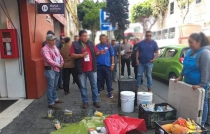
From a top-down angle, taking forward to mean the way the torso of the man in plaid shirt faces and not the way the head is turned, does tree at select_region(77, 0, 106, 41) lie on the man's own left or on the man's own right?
on the man's own left

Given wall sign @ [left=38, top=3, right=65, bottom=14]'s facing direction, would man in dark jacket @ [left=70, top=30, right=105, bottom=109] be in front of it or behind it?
in front

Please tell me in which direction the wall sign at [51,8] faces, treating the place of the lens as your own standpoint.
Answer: facing the viewer

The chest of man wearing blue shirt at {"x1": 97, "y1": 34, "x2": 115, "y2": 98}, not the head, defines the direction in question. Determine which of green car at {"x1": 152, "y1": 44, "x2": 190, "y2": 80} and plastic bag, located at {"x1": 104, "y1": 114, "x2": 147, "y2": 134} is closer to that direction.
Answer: the plastic bag

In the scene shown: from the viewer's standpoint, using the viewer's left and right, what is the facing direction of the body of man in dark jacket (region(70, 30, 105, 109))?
facing the viewer and to the right of the viewer

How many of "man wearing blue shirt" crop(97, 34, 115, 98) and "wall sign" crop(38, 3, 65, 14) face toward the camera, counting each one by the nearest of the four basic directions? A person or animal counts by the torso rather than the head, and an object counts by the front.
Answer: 2

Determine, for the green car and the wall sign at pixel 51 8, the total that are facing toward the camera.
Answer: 1

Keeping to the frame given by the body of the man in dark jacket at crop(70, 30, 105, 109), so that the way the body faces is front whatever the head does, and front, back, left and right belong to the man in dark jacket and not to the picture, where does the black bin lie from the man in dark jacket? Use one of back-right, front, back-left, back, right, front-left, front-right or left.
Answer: front-left

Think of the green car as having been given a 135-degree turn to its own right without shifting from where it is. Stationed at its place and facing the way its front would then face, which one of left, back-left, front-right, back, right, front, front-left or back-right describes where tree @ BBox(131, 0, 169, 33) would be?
left
